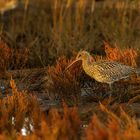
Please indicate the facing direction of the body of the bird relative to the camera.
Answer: to the viewer's left
